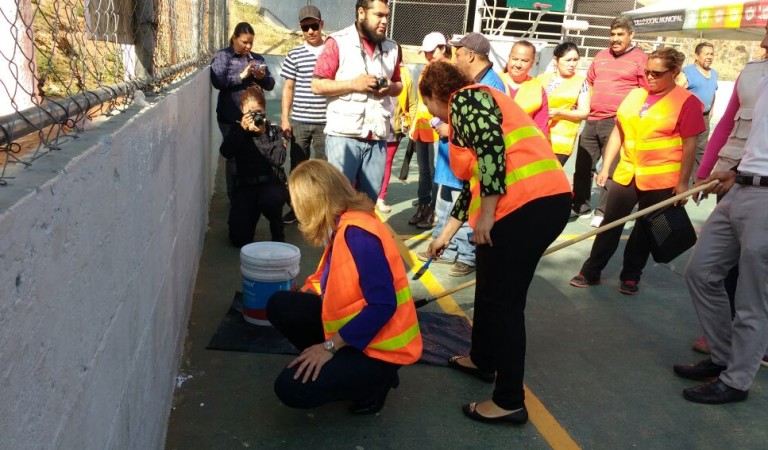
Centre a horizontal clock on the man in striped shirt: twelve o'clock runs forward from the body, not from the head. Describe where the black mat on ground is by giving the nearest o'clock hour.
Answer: The black mat on ground is roughly at 12 o'clock from the man in striped shirt.

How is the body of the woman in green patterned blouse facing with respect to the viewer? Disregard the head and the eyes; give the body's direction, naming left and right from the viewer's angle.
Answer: facing to the left of the viewer

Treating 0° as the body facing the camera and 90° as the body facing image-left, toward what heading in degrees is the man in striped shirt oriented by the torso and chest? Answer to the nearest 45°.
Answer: approximately 0°

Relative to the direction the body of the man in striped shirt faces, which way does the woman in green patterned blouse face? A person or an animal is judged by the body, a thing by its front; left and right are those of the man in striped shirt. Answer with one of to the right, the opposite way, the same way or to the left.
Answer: to the right

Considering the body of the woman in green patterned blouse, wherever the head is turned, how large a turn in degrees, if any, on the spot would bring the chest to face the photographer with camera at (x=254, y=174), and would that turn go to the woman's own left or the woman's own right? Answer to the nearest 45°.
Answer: approximately 45° to the woman's own right

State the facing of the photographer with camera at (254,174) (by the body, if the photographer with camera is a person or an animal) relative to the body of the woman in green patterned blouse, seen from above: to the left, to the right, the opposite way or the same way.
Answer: to the left

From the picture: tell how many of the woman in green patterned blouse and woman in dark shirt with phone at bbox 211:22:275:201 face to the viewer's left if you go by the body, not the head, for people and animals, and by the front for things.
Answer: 1

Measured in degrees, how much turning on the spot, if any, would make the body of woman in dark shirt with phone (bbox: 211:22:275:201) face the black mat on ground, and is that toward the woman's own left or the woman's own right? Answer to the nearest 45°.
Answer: approximately 45° to the woman's own right

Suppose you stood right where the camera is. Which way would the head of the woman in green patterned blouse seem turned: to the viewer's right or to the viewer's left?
to the viewer's left
